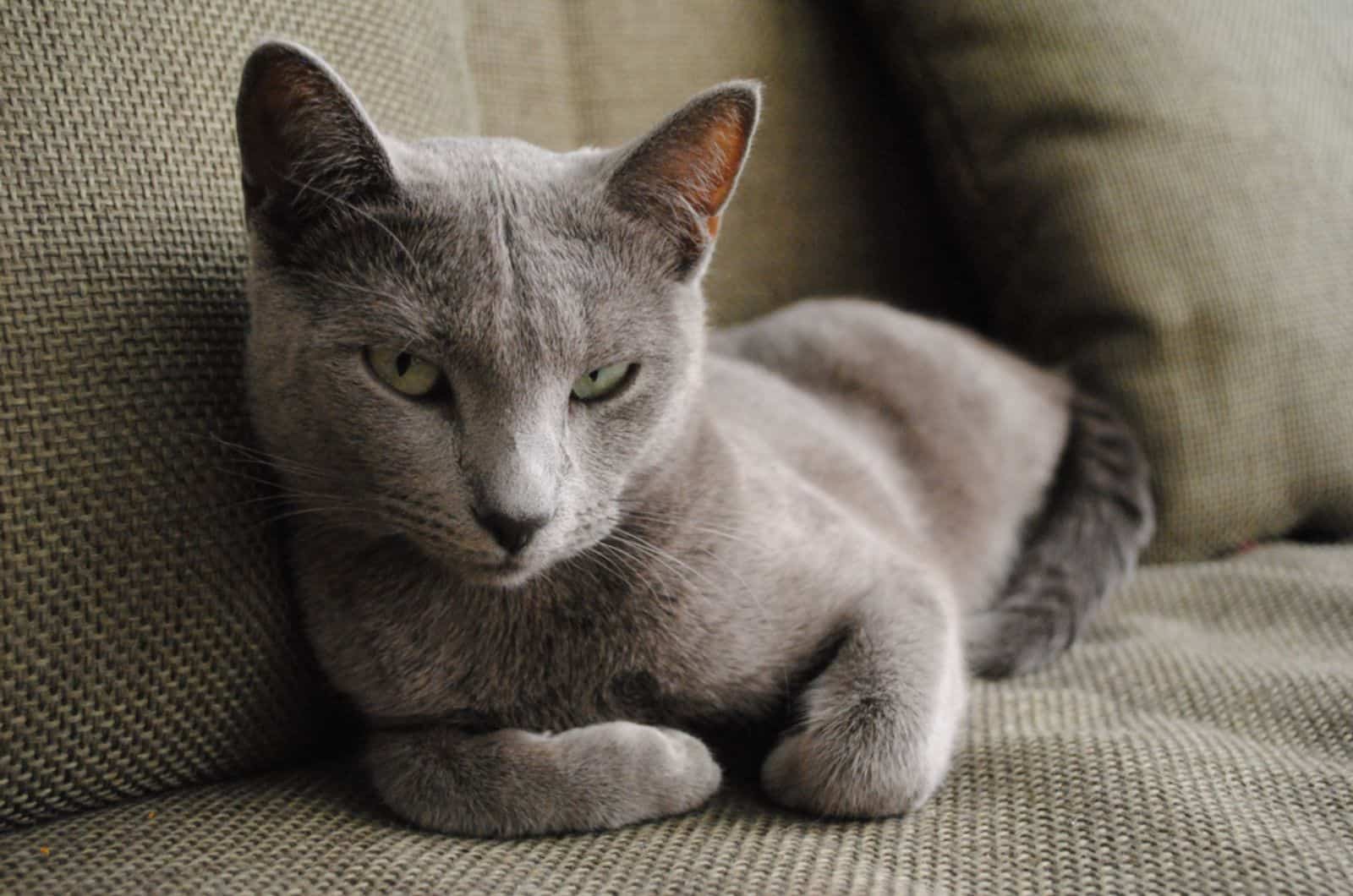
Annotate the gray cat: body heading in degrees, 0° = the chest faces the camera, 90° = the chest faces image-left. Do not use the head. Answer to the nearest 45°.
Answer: approximately 45°
